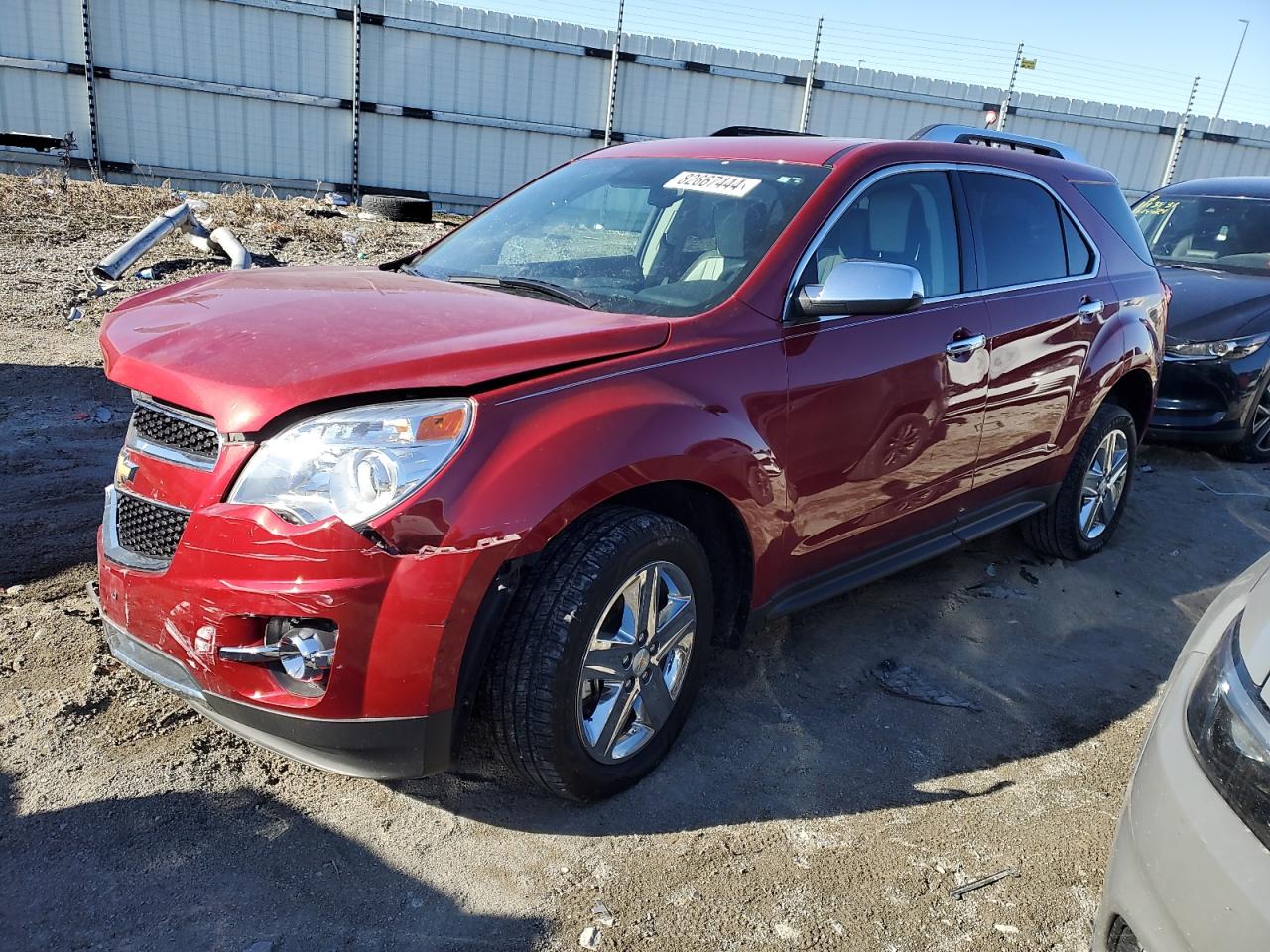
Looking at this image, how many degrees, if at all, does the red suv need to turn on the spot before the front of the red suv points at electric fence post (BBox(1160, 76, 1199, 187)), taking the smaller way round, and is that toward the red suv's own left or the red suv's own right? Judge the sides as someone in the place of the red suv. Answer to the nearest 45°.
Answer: approximately 180°

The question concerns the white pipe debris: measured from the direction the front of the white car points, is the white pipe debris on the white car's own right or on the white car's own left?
on the white car's own right

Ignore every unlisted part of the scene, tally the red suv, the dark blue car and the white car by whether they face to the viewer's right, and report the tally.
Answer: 0

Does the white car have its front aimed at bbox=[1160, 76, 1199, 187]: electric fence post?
no

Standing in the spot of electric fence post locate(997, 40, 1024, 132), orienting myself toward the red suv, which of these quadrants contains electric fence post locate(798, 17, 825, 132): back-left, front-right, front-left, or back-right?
front-right

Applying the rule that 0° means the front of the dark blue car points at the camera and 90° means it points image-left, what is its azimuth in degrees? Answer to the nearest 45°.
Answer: approximately 45°

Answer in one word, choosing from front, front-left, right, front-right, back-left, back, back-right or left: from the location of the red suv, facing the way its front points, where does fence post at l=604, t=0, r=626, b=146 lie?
back-right

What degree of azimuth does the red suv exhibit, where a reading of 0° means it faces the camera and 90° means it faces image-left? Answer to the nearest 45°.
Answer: approximately 45°

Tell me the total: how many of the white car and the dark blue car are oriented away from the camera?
0

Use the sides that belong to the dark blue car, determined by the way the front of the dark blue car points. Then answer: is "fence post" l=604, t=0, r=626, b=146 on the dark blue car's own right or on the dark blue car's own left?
on the dark blue car's own right

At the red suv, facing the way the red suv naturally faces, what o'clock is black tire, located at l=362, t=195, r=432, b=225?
The black tire is roughly at 4 o'clock from the red suv.

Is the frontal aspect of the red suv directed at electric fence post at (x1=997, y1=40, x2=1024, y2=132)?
no

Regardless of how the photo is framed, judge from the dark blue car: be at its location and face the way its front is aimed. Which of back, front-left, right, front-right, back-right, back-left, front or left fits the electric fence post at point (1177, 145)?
back-right

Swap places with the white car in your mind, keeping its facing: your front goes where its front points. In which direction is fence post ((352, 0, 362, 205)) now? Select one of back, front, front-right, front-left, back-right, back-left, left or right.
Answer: right

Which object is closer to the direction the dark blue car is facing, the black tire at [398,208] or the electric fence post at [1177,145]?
the black tire

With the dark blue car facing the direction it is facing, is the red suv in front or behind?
in front

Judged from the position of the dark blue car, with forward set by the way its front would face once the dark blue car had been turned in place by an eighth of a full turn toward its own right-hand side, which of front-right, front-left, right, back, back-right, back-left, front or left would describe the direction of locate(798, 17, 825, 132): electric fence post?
front-right

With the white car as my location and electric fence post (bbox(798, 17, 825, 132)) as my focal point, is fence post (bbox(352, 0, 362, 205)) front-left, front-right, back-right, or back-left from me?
front-left

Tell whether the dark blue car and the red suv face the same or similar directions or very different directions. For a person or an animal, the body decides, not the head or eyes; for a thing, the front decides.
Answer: same or similar directions
